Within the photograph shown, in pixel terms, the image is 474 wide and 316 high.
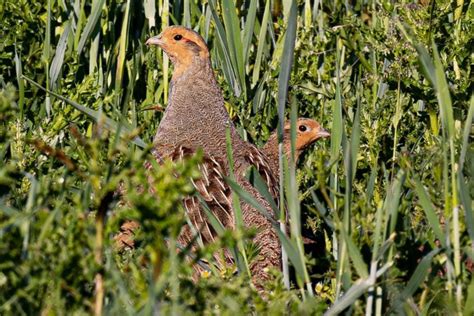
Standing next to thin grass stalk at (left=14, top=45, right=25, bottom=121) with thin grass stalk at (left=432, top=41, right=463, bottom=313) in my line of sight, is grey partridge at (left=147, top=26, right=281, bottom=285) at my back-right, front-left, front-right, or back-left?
front-right
